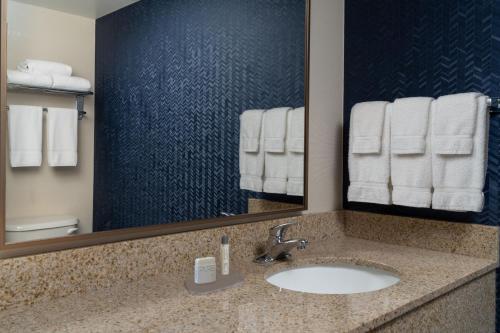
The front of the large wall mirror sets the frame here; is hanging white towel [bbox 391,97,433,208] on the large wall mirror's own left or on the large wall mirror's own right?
on the large wall mirror's own left

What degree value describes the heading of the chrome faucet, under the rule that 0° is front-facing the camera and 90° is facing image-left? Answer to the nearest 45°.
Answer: approximately 315°
